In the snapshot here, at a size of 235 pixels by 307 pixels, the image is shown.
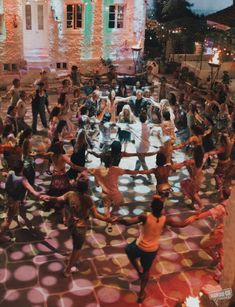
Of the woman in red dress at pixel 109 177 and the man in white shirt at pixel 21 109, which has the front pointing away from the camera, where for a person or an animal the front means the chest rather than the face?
the woman in red dress at pixel 109 177

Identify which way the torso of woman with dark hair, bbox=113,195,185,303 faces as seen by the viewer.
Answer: away from the camera

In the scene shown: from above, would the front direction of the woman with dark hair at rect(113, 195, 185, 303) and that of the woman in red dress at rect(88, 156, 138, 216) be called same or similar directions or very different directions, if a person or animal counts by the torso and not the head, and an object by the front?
same or similar directions

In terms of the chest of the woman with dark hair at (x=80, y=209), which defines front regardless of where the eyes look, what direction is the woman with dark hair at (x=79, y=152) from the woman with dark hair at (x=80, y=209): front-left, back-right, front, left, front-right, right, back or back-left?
front

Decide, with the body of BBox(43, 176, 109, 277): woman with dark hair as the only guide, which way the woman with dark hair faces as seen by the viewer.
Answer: away from the camera

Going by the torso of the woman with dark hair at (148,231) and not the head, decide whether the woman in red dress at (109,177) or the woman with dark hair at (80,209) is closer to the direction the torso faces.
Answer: the woman in red dress

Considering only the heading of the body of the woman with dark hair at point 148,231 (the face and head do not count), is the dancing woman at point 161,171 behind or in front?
in front

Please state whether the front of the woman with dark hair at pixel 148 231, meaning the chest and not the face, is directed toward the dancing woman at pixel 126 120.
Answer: yes

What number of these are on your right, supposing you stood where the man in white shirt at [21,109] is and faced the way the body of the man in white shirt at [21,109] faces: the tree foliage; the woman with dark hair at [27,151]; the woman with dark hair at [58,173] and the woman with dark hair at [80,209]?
3

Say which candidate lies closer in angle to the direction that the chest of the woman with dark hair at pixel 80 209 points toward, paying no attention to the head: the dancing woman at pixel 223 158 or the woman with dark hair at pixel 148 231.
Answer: the dancing woman

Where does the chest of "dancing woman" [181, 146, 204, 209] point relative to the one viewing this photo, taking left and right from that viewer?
facing away from the viewer and to the left of the viewer

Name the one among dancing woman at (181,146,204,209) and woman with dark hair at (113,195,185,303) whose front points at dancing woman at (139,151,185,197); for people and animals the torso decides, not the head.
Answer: the woman with dark hair

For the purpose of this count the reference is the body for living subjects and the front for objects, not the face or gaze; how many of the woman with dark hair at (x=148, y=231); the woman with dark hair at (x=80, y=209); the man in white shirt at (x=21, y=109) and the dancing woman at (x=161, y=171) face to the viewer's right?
1

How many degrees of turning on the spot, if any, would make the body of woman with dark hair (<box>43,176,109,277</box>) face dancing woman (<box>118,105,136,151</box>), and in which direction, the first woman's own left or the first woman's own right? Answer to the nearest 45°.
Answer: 0° — they already face them

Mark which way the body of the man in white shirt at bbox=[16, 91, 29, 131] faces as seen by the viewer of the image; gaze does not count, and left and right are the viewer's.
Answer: facing to the right of the viewer
